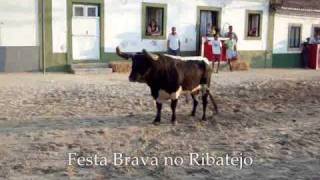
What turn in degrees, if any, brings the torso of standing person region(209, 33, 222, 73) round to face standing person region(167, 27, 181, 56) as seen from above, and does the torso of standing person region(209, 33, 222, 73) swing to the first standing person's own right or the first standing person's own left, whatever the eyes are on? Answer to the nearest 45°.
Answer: approximately 90° to the first standing person's own right

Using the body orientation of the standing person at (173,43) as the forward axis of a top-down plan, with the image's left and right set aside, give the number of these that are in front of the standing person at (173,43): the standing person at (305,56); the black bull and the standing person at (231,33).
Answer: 1

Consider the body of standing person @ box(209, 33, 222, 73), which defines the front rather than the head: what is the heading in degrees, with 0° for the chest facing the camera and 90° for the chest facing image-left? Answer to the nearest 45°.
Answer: approximately 0°

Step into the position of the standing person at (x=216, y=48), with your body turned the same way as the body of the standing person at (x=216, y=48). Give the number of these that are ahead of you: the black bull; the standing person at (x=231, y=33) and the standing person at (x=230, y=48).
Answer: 1

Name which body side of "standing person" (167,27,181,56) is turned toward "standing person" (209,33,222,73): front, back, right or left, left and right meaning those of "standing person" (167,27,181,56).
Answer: left

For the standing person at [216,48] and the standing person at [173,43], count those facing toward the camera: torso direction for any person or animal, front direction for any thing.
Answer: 2

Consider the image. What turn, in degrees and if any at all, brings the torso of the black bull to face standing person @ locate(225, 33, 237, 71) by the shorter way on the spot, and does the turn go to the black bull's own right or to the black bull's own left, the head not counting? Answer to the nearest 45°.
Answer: approximately 135° to the black bull's own right

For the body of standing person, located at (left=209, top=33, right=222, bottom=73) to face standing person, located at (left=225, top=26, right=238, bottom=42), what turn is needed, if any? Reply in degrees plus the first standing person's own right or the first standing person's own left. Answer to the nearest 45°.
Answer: approximately 180°

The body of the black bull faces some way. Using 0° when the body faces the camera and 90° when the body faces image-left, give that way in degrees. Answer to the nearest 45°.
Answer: approximately 45°
